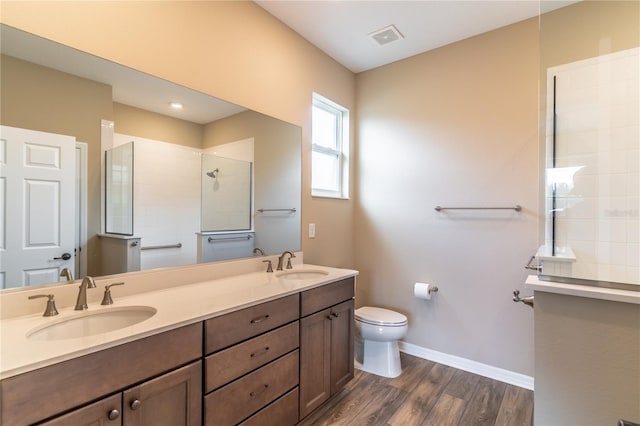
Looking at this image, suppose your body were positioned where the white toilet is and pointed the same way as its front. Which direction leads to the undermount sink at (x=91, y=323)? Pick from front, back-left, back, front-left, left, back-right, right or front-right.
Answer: right

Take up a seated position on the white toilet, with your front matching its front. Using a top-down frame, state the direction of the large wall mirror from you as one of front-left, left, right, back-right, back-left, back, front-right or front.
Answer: right

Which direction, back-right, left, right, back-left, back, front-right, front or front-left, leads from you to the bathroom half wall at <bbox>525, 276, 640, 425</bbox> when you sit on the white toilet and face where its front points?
front

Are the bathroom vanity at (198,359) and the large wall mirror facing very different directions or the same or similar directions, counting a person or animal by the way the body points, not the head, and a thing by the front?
same or similar directions

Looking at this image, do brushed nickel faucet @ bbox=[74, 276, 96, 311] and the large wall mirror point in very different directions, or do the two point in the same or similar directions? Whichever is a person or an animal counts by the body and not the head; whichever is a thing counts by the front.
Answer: same or similar directions

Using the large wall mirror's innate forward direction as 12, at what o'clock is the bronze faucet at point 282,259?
The bronze faucet is roughly at 10 o'clock from the large wall mirror.

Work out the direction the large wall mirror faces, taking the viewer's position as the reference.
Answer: facing the viewer and to the right of the viewer

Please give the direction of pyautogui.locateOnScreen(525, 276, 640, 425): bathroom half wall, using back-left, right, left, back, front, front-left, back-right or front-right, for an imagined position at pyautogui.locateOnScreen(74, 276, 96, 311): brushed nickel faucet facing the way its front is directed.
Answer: front

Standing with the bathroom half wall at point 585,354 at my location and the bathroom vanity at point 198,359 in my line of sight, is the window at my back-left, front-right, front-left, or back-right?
front-right

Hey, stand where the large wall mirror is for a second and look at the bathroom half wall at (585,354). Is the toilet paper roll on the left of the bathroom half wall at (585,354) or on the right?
left
